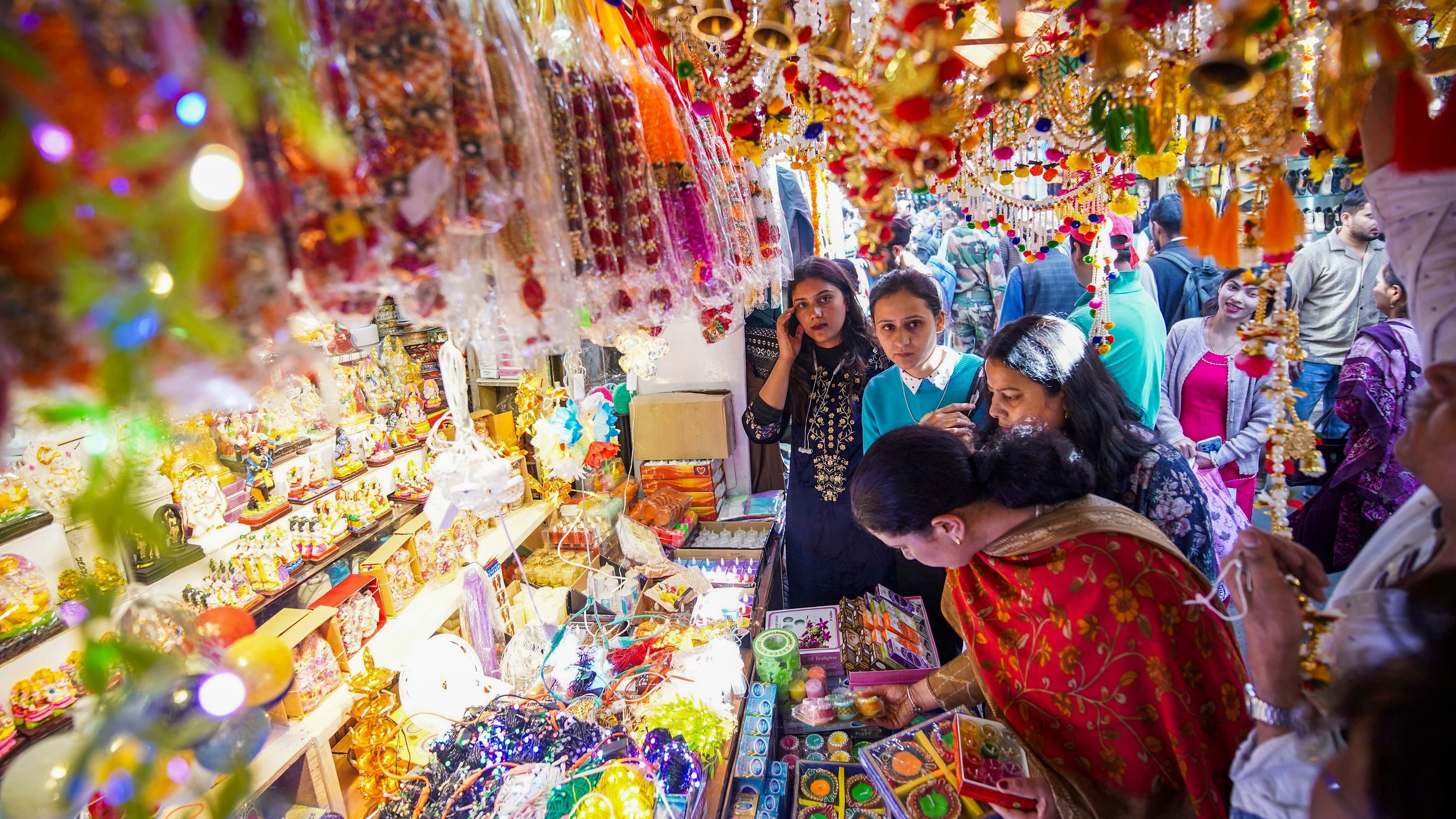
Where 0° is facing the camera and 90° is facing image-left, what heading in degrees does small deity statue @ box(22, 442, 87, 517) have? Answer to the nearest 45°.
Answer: approximately 315°

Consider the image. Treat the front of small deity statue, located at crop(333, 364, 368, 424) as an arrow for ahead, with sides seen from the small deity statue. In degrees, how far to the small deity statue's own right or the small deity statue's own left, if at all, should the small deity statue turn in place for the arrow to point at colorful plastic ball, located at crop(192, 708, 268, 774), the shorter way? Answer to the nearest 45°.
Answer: approximately 45° to the small deity statue's own right

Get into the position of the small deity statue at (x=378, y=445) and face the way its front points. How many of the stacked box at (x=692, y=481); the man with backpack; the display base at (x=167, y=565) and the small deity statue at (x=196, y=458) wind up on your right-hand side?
2

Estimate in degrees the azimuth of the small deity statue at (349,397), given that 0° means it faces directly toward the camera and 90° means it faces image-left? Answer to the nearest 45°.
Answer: approximately 315°
